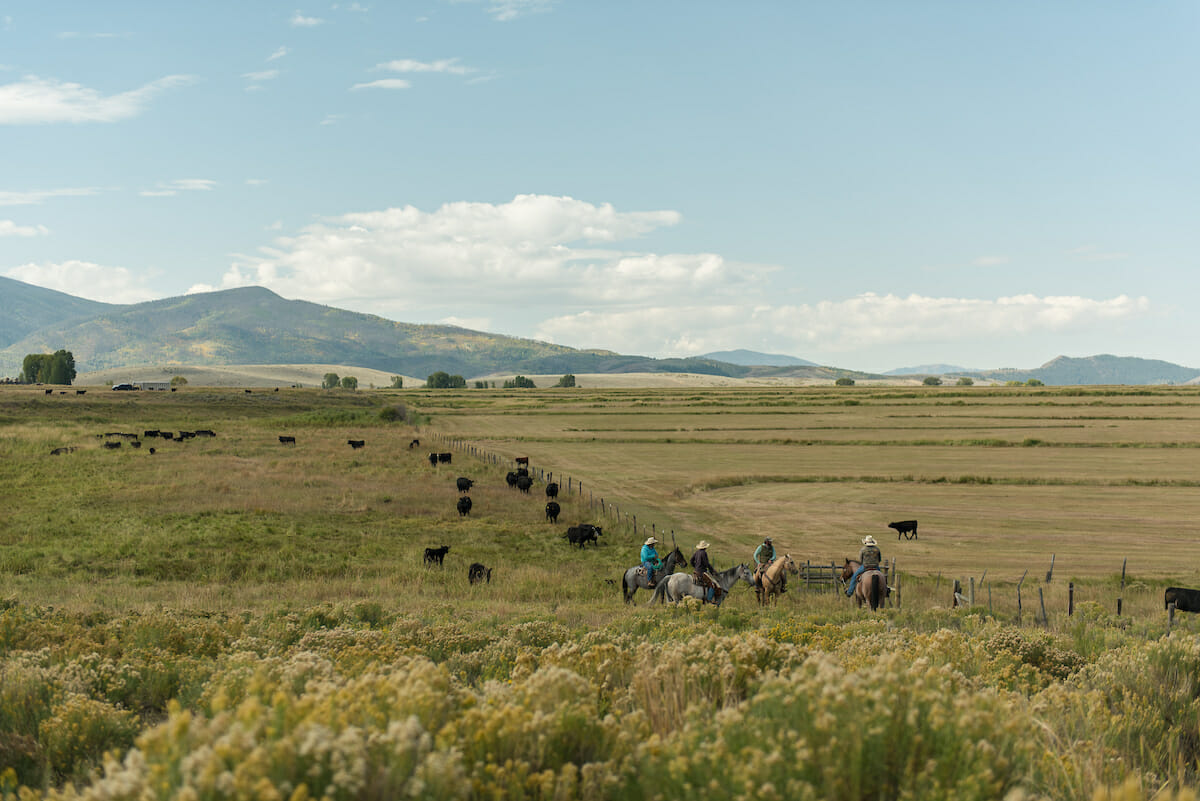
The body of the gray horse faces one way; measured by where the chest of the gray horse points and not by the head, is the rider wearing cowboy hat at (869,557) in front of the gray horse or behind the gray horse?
in front

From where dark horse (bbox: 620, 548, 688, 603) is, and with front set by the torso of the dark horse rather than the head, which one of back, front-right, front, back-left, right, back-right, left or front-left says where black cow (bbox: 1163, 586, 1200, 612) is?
front

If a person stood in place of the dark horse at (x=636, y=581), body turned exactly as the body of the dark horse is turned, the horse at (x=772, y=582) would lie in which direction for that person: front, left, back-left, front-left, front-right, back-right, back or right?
front

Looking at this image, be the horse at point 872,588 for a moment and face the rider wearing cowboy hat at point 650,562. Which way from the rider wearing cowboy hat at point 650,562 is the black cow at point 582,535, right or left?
right

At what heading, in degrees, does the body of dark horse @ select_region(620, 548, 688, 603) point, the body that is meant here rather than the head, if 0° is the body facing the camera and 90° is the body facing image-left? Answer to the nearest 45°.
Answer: approximately 270°

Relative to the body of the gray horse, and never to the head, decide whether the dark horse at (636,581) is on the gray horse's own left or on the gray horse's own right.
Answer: on the gray horse's own left

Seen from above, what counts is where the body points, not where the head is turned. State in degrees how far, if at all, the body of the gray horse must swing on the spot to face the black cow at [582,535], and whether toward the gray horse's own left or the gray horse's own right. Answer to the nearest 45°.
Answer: approximately 90° to the gray horse's own left

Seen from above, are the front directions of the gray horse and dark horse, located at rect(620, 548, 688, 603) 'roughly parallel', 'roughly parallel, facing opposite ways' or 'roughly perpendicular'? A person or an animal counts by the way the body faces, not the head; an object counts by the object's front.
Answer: roughly parallel

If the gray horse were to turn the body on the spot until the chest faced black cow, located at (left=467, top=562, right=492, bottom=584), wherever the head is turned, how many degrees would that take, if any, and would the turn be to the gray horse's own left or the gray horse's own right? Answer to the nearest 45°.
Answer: approximately 135° to the gray horse's own left

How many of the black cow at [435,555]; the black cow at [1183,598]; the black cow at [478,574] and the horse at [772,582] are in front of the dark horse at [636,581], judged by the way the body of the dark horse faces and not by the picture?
2

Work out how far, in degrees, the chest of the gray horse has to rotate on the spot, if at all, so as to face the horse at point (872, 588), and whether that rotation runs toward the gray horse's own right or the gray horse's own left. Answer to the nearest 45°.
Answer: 0° — it already faces it

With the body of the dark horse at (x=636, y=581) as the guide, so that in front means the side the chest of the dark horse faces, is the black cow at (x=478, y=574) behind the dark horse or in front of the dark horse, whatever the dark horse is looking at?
behind

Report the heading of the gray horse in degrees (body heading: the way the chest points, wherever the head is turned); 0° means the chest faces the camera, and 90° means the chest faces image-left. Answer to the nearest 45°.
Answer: approximately 270°

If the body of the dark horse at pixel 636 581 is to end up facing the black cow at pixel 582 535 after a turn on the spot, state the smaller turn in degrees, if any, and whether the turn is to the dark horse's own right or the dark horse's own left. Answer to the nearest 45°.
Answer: approximately 90° to the dark horse's own left
